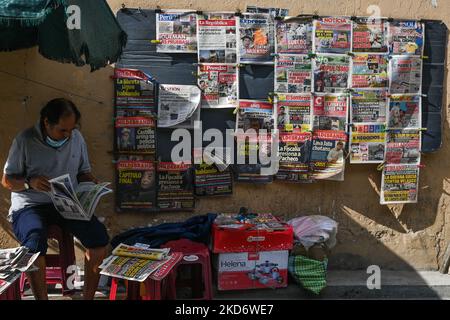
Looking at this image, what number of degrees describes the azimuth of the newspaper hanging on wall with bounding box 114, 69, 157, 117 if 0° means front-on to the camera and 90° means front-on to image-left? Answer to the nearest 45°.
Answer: approximately 0°

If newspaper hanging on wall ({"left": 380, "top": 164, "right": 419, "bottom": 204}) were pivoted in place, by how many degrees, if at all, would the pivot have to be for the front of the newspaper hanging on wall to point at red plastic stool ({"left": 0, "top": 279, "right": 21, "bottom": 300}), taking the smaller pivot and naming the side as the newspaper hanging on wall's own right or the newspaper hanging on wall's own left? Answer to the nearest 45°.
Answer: approximately 45° to the newspaper hanging on wall's own right
